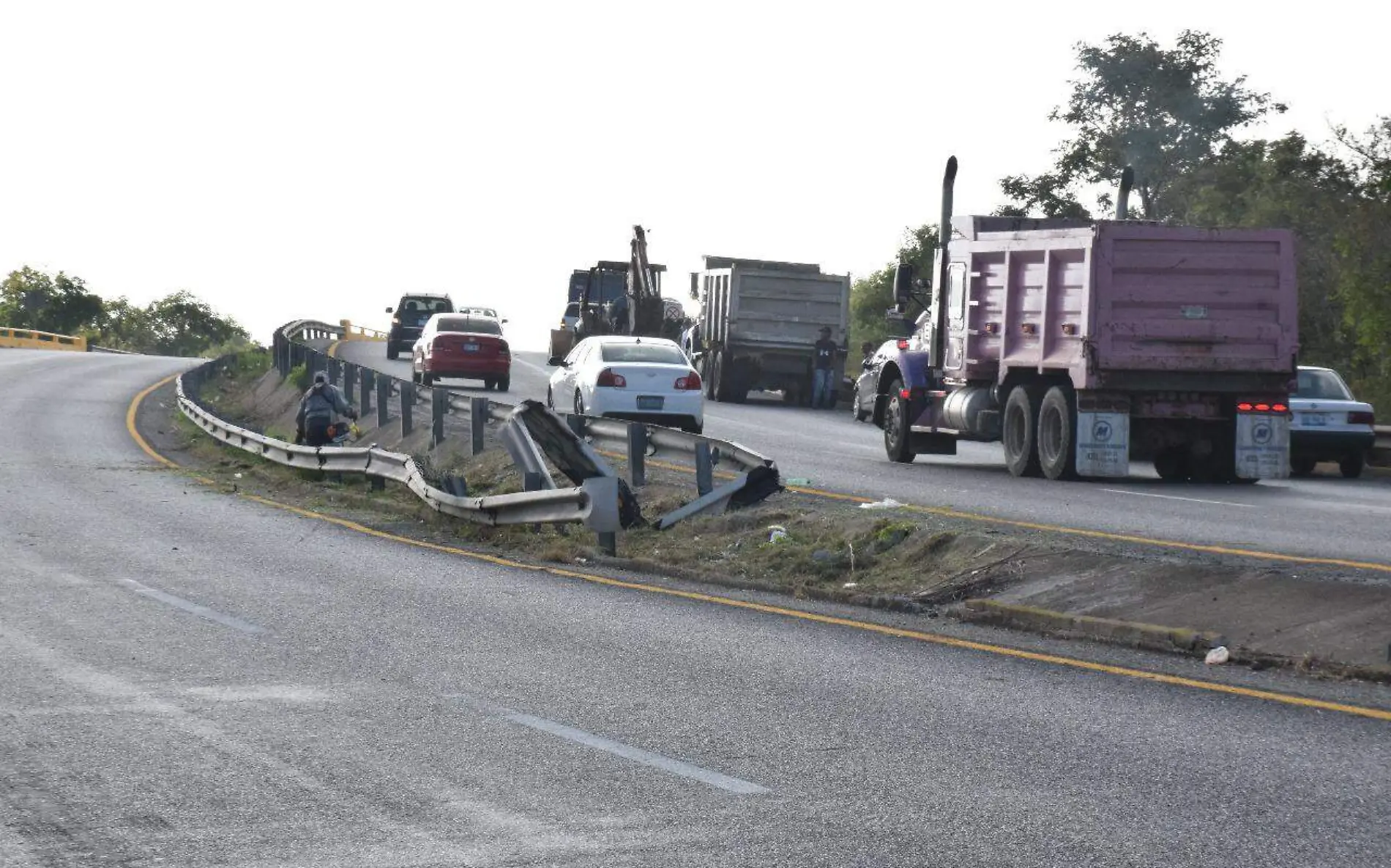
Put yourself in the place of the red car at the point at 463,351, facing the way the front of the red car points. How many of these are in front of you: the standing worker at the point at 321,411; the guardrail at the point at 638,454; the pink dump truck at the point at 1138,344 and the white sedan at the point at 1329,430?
0

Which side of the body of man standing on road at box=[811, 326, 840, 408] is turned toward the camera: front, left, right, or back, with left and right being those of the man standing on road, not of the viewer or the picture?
front

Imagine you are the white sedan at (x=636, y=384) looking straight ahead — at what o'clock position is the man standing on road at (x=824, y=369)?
The man standing on road is roughly at 2 o'clock from the white sedan.

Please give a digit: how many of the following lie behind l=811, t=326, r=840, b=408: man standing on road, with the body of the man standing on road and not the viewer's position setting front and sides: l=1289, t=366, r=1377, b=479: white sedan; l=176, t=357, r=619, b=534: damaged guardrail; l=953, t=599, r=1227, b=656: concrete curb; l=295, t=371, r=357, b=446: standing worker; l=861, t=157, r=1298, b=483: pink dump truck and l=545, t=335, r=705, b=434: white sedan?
0

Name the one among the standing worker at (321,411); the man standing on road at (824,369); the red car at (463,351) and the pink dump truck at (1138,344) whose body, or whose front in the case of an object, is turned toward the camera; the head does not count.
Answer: the man standing on road

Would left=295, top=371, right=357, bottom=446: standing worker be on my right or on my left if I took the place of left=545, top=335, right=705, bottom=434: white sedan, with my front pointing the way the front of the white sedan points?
on my left

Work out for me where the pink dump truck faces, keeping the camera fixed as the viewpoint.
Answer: facing away from the viewer and to the left of the viewer

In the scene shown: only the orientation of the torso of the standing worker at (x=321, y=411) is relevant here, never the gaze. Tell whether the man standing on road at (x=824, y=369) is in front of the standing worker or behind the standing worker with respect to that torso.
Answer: in front

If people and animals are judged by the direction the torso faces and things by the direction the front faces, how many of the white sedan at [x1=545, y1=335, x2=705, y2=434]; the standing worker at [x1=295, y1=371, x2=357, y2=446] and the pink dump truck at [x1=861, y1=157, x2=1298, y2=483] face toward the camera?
0

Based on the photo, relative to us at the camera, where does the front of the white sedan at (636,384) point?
facing away from the viewer and to the left of the viewer

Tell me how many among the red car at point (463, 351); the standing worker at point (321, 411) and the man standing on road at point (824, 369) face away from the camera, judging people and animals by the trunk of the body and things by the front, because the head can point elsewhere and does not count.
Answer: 2

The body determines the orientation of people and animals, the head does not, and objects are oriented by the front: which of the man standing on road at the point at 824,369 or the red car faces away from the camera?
the red car

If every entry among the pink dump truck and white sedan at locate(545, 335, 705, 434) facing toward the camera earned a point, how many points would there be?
0

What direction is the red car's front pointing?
away from the camera

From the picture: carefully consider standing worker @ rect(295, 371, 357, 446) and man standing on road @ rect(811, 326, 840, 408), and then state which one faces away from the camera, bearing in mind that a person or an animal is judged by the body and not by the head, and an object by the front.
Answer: the standing worker

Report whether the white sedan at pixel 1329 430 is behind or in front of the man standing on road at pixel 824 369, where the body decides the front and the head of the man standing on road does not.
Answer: in front

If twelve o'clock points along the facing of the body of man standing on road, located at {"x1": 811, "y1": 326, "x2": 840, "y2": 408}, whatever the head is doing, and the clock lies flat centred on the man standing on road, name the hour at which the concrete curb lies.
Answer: The concrete curb is roughly at 12 o'clock from the man standing on road.

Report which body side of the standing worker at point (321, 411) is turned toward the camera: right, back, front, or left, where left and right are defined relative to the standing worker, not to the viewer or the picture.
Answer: back

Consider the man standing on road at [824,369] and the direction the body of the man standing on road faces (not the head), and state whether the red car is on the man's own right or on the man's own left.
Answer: on the man's own right
